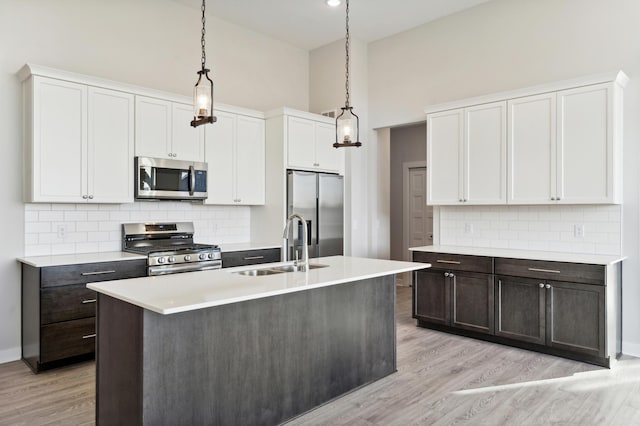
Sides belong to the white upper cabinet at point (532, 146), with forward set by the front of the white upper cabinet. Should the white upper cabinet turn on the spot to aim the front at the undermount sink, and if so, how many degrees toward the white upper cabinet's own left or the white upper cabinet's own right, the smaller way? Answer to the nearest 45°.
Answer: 0° — it already faces it

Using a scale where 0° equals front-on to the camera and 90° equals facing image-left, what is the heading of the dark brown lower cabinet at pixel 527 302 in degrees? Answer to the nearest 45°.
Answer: approximately 45°

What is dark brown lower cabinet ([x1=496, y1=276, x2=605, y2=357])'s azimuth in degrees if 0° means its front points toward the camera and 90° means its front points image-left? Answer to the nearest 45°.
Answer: approximately 45°

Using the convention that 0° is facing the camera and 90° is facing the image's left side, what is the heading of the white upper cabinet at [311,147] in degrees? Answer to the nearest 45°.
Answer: approximately 315°

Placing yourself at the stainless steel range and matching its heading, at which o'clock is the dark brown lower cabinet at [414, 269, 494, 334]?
The dark brown lower cabinet is roughly at 11 o'clock from the stainless steel range.

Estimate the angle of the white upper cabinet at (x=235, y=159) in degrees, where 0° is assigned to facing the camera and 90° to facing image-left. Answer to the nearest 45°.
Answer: approximately 315°

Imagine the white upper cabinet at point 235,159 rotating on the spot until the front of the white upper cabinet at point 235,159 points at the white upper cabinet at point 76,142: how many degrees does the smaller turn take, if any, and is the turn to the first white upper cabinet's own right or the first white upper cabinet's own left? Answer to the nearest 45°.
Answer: approximately 90° to the first white upper cabinet's own right

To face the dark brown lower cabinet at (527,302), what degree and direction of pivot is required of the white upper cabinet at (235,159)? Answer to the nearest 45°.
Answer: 0° — it already faces it

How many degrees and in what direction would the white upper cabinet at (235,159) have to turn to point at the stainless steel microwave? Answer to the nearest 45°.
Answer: approximately 90° to its right
